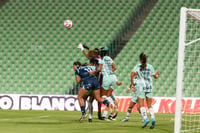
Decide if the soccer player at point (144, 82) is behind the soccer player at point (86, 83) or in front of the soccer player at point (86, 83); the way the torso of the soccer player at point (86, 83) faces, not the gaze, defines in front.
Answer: behind

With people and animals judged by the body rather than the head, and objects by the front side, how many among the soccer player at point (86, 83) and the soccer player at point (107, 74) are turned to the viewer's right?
0

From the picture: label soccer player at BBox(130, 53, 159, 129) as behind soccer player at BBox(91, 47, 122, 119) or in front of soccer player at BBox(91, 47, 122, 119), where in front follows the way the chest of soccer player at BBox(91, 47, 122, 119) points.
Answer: behind

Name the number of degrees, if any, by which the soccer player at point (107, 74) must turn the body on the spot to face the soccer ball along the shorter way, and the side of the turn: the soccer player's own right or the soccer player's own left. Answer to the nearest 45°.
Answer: approximately 45° to the soccer player's own left

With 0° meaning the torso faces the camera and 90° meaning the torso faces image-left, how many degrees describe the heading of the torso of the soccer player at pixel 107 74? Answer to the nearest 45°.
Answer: approximately 135°

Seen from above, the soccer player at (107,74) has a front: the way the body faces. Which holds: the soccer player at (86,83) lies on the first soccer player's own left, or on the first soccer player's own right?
on the first soccer player's own left

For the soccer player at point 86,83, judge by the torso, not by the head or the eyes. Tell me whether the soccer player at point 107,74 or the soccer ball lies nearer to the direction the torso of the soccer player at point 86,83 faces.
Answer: the soccer ball

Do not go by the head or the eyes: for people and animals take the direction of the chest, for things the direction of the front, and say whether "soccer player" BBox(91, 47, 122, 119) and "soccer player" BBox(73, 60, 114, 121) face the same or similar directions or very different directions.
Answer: same or similar directions

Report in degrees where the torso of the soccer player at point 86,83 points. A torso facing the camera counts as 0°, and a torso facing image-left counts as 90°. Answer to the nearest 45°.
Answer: approximately 135°

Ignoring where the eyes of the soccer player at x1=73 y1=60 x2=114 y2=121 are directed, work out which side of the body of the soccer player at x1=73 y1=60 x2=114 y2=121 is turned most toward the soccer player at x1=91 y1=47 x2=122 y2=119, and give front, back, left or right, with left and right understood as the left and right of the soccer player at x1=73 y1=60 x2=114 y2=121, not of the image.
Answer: right
